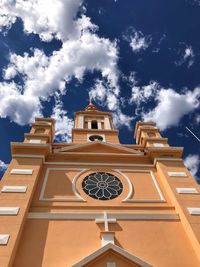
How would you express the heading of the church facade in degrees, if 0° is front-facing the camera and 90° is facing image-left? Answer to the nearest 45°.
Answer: approximately 0°
